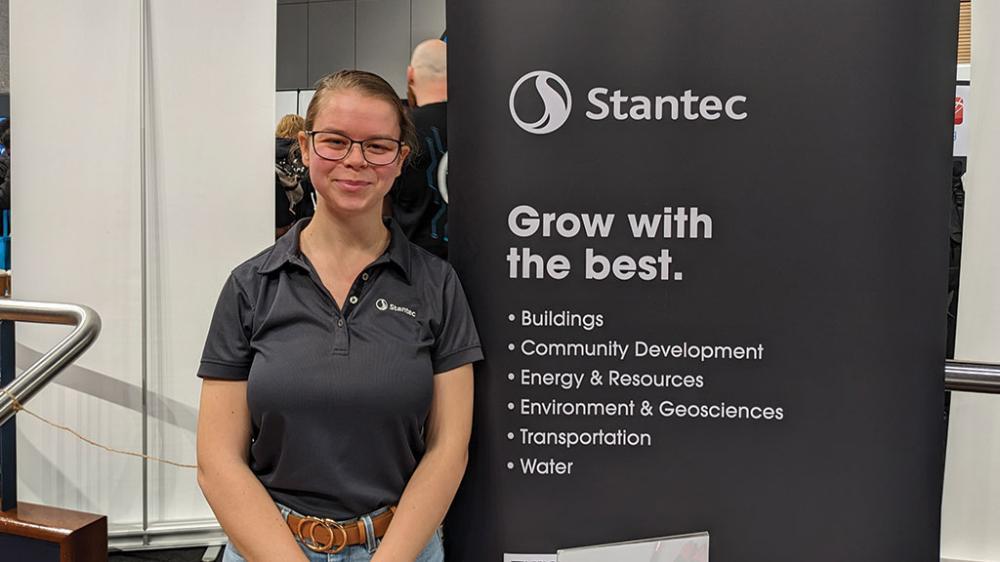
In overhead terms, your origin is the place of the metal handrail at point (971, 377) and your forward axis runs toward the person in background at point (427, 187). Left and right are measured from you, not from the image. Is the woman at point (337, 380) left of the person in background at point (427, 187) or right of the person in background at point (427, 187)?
left

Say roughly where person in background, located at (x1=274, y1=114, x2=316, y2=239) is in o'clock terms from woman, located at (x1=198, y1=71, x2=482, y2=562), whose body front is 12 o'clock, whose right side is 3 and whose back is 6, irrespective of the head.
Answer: The person in background is roughly at 6 o'clock from the woman.

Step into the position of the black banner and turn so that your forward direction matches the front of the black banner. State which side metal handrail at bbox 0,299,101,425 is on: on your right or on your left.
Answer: on your right

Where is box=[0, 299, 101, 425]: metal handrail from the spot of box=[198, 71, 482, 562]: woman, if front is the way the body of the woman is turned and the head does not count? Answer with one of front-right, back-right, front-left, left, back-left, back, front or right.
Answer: back-right

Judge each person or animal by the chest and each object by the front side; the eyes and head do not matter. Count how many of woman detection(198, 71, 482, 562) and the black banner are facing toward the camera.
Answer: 2

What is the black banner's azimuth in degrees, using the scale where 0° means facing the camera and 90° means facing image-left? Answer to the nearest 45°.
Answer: approximately 0°

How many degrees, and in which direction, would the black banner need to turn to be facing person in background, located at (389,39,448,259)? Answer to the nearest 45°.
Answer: approximately 135° to its right
